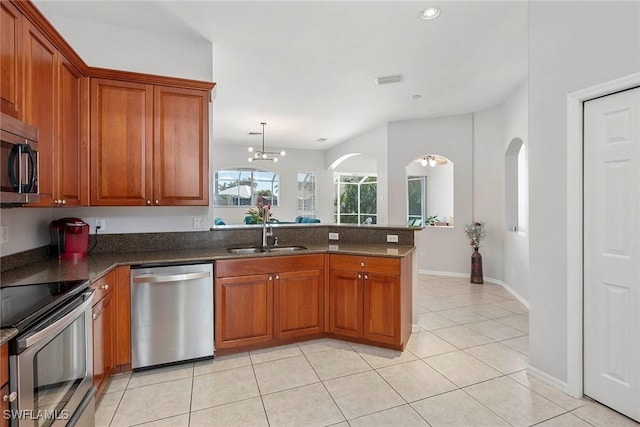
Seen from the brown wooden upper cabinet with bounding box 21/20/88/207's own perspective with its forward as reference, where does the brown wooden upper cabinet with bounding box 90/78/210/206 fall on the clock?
the brown wooden upper cabinet with bounding box 90/78/210/206 is roughly at 10 o'clock from the brown wooden upper cabinet with bounding box 21/20/88/207.

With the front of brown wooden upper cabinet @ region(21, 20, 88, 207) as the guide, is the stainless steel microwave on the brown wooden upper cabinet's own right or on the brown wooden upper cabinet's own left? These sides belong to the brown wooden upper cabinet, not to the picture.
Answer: on the brown wooden upper cabinet's own right

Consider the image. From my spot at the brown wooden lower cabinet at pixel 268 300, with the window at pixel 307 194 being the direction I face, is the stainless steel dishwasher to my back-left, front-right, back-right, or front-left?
back-left

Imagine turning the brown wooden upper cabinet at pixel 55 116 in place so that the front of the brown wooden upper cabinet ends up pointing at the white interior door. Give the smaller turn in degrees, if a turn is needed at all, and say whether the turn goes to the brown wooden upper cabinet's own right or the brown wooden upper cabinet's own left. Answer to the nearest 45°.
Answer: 0° — it already faces it

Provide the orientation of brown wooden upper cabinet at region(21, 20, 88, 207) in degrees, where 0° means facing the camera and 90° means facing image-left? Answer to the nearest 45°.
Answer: approximately 315°

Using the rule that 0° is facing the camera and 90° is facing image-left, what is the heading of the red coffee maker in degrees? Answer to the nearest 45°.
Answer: approximately 315°
